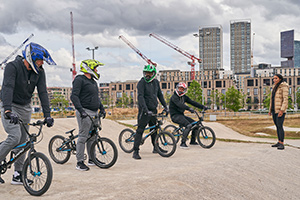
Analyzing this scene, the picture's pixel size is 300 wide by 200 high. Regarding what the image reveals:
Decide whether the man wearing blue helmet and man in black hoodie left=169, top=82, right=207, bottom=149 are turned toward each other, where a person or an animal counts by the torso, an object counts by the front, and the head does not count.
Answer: no

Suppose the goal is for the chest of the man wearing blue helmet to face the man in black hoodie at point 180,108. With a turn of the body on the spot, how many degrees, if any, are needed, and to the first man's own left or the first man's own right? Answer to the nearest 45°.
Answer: approximately 90° to the first man's own left

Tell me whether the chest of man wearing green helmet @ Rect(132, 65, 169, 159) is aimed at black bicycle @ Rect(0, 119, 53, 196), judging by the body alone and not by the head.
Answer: no

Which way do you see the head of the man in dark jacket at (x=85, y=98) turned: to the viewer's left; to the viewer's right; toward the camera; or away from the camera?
to the viewer's right

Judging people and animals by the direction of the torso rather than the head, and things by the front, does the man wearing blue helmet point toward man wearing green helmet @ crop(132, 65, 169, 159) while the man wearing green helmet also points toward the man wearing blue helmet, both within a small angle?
no

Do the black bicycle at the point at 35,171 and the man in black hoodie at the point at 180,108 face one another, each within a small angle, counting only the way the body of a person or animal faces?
no

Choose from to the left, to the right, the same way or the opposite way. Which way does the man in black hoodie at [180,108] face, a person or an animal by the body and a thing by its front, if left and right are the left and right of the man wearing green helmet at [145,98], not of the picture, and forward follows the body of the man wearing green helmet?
the same way

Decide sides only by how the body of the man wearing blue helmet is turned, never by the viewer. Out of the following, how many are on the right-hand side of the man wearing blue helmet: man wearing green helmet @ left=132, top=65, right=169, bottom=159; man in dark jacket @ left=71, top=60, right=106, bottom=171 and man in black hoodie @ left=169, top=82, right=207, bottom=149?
0

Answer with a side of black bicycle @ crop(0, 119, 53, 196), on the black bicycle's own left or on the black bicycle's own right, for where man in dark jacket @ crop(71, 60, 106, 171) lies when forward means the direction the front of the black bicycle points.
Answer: on the black bicycle's own left

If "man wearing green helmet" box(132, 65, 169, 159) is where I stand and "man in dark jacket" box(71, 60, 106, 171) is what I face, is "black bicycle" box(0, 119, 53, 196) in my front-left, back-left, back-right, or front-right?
front-left

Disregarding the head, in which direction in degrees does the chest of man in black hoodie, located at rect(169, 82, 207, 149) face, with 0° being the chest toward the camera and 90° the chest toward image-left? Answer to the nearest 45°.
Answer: approximately 315°

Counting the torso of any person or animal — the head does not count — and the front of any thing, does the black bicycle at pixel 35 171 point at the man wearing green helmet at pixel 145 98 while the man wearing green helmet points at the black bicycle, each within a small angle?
no

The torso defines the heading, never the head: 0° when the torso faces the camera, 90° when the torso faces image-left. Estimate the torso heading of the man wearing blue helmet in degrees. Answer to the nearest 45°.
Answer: approximately 315°

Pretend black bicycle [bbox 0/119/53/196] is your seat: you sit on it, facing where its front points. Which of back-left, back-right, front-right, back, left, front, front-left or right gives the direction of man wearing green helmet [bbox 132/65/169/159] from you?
left

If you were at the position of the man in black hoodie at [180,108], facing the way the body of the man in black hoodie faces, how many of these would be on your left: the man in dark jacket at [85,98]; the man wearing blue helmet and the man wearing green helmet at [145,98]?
0

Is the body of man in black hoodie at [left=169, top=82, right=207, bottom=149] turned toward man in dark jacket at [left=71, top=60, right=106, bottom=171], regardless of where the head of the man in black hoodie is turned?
no
